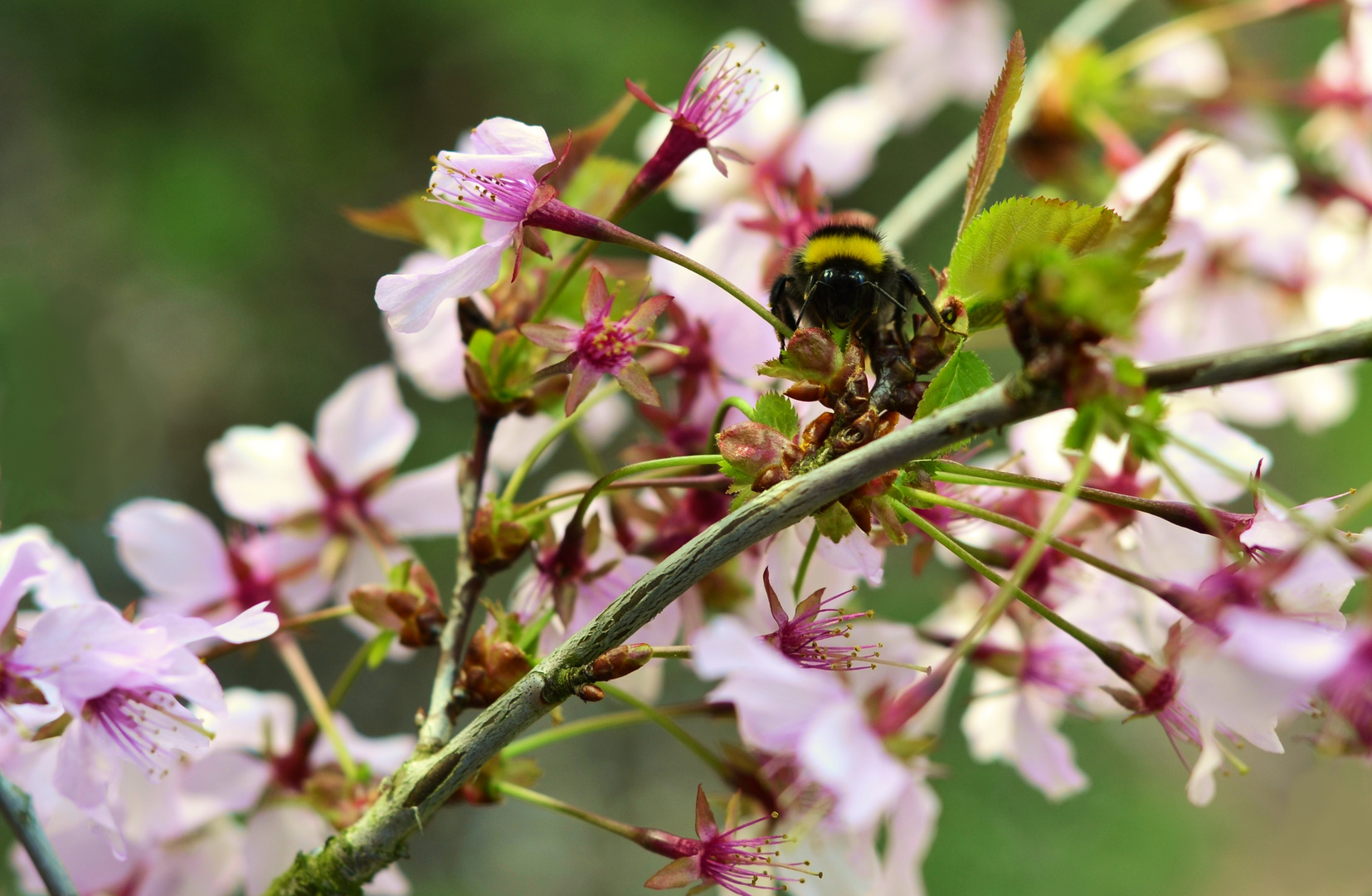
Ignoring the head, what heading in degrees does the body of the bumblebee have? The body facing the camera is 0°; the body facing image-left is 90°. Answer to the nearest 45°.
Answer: approximately 0°
